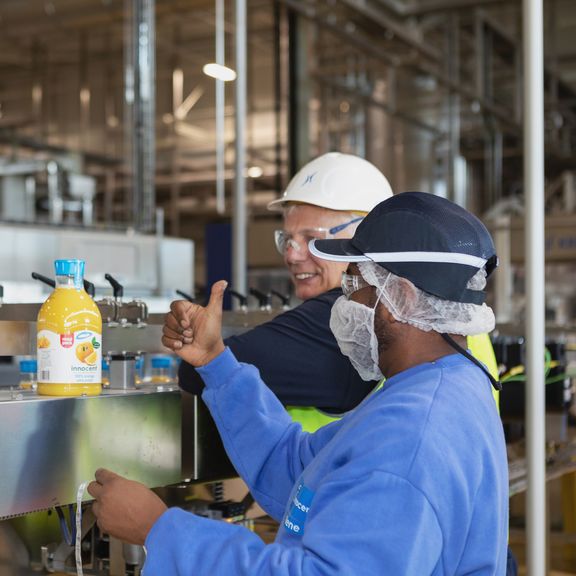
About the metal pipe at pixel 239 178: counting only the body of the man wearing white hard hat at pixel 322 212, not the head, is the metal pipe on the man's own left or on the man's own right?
on the man's own right

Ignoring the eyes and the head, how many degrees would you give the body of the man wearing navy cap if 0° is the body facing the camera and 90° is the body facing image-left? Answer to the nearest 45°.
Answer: approximately 90°

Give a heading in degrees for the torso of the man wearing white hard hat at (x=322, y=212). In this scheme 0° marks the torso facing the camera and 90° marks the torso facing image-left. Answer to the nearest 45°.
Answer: approximately 45°

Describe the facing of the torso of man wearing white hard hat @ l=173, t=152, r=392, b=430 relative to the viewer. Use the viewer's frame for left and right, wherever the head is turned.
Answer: facing the viewer and to the left of the viewer

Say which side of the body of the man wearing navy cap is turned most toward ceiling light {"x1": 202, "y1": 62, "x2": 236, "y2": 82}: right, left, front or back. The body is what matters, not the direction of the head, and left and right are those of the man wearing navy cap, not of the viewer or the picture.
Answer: right

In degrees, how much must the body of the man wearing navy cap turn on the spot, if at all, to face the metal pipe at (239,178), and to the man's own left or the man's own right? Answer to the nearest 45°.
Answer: approximately 90° to the man's own right

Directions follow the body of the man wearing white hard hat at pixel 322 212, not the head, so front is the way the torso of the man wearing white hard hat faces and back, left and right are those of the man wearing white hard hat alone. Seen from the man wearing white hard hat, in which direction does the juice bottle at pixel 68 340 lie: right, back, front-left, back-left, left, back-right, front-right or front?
front

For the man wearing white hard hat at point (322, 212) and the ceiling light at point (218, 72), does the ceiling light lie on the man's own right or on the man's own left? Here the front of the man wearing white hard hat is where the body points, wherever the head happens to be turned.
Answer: on the man's own right

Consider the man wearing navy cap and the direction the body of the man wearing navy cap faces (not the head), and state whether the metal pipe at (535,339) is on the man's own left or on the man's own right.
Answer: on the man's own right

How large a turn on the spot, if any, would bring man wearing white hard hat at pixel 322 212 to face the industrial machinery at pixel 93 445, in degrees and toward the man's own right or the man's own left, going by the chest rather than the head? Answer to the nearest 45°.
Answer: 0° — they already face it
